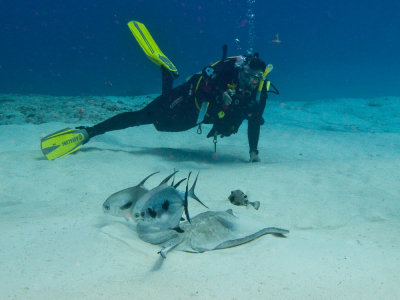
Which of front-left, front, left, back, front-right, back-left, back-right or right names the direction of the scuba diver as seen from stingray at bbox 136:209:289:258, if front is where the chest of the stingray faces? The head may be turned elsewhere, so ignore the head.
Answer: right

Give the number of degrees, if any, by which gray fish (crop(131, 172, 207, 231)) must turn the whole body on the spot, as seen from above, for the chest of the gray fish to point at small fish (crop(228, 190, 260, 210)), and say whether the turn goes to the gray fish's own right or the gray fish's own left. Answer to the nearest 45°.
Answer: approximately 135° to the gray fish's own right

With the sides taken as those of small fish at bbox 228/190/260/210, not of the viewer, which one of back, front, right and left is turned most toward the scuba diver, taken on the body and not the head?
right

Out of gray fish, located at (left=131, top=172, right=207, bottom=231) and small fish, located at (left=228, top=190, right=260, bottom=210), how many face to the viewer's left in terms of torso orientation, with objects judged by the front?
2

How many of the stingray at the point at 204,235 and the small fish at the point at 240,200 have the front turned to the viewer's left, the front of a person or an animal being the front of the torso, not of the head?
2

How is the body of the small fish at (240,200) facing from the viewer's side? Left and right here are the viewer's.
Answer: facing to the left of the viewer

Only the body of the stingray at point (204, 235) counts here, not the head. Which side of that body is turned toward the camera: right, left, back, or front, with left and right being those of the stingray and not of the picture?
left

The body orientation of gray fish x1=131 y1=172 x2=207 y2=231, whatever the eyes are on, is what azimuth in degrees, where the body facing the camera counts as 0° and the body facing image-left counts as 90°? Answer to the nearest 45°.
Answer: approximately 90°

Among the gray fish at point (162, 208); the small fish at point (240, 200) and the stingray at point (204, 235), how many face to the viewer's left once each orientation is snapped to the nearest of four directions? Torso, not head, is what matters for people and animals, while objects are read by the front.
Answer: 3

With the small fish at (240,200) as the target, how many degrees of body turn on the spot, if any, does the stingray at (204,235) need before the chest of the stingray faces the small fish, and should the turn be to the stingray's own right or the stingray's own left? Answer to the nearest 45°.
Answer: approximately 90° to the stingray's own right
